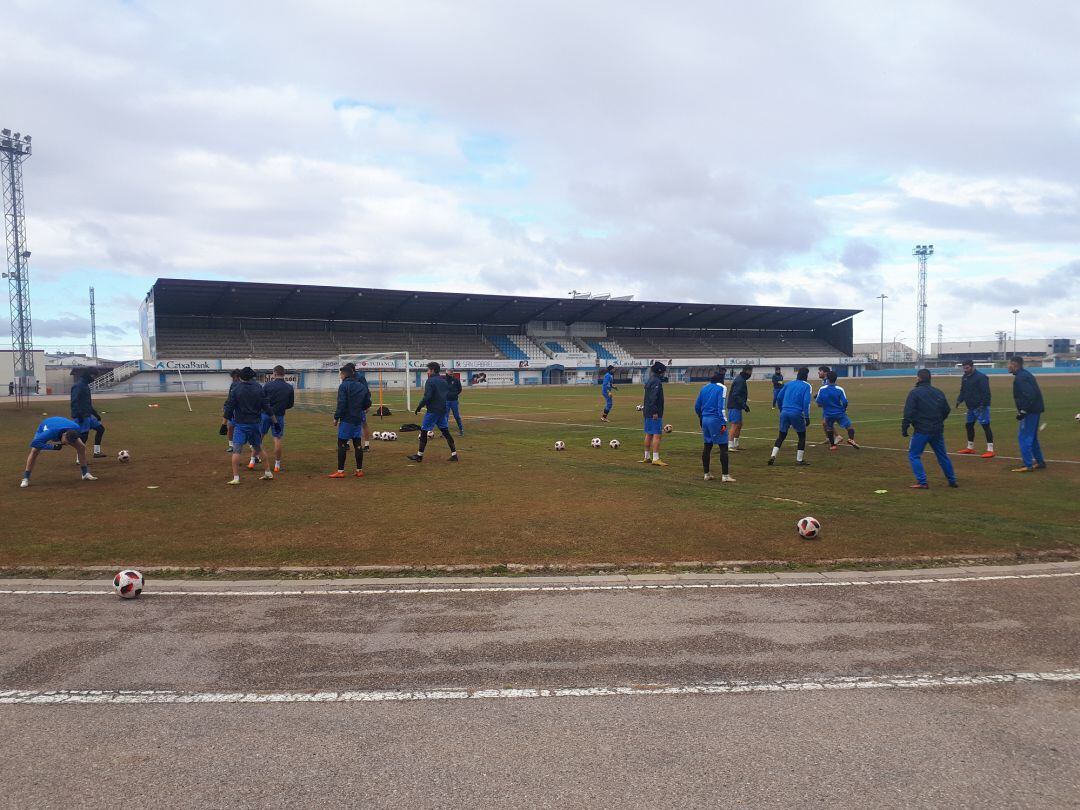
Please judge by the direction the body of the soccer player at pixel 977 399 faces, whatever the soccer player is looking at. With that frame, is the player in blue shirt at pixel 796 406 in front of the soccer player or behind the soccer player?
in front

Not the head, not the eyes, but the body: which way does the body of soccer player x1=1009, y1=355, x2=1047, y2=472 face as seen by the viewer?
to the viewer's left

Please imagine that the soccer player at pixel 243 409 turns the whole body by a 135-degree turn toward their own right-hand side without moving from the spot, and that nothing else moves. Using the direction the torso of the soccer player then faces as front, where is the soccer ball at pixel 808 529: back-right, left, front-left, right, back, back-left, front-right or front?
front

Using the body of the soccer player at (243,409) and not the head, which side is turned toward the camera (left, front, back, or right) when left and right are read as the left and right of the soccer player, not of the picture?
back

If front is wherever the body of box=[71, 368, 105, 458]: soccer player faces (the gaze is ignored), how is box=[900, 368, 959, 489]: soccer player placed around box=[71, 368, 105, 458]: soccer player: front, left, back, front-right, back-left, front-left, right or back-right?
front-right

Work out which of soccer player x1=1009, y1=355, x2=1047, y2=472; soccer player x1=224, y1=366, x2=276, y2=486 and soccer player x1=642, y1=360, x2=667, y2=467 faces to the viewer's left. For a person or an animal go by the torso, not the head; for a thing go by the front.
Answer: soccer player x1=1009, y1=355, x2=1047, y2=472

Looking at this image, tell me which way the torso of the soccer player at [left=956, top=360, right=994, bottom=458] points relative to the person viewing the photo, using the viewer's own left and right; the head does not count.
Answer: facing the viewer and to the left of the viewer

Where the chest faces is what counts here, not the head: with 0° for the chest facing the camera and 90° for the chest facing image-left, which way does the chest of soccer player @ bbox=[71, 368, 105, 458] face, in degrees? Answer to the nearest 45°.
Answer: approximately 270°

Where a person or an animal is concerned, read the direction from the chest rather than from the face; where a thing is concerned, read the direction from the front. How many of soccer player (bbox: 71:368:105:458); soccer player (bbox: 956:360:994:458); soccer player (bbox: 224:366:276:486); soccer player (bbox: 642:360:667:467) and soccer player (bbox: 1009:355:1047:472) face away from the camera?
1

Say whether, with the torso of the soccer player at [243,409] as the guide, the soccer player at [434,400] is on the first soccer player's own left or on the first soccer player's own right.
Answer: on the first soccer player's own right

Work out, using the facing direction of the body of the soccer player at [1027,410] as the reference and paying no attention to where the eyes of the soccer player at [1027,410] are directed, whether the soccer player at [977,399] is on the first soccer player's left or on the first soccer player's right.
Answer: on the first soccer player's right
